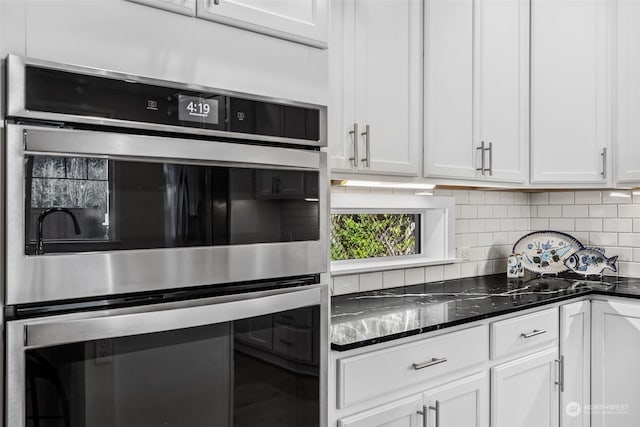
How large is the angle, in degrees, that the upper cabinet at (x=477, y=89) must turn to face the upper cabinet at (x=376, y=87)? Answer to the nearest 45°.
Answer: approximately 90° to its right

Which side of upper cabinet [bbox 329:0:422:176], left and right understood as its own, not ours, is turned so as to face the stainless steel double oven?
right

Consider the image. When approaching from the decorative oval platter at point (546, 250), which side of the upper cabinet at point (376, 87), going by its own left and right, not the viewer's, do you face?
left

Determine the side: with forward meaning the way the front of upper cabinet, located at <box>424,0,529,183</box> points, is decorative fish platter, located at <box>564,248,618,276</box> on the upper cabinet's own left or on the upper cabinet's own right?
on the upper cabinet's own left

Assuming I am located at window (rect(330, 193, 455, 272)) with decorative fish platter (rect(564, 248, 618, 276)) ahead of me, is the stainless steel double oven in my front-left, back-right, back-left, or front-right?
back-right

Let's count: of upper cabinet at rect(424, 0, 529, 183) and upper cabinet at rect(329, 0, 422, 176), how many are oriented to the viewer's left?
0

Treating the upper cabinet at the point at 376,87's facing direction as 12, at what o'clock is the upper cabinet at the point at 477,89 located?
the upper cabinet at the point at 477,89 is roughly at 9 o'clock from the upper cabinet at the point at 376,87.

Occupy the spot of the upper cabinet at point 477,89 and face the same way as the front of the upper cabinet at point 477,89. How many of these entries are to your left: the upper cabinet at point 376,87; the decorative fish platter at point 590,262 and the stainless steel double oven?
1

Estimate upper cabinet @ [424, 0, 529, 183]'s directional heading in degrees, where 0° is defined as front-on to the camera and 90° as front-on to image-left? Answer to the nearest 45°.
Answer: approximately 315°

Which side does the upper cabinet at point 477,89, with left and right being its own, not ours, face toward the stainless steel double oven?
right

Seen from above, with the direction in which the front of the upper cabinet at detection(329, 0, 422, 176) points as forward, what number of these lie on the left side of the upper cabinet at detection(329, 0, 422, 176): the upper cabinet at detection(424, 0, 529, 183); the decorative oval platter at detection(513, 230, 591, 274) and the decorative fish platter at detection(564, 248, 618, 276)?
3

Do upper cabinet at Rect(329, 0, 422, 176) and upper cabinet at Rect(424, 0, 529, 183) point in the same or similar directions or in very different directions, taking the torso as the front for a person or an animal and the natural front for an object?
same or similar directions
